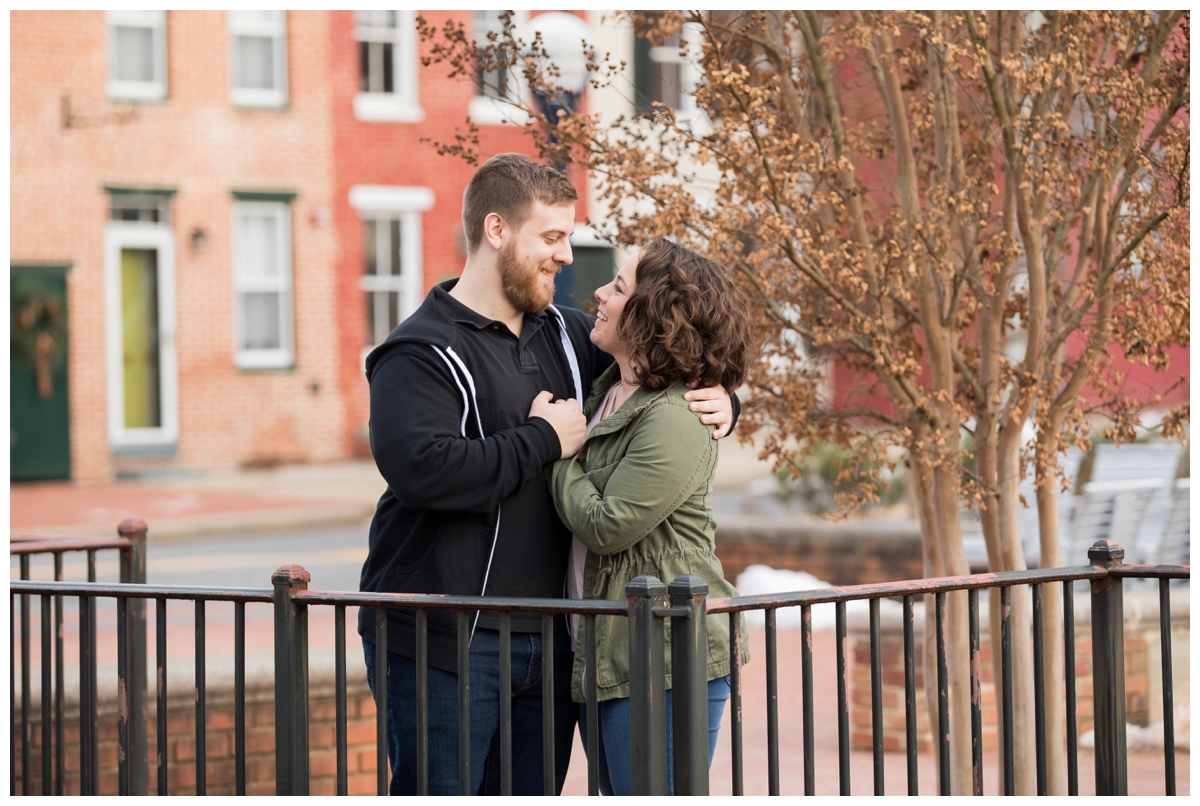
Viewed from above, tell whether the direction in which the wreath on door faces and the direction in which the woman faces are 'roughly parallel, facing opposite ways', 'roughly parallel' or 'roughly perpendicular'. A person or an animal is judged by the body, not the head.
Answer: roughly perpendicular

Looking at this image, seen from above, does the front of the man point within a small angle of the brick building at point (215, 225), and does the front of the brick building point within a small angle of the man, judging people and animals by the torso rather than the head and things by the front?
no

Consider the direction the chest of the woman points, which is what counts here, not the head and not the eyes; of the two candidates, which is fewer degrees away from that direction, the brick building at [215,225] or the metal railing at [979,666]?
the brick building

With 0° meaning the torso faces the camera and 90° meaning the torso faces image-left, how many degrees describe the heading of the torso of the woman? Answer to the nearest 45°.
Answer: approximately 90°

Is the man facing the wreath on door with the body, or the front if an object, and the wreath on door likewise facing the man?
no

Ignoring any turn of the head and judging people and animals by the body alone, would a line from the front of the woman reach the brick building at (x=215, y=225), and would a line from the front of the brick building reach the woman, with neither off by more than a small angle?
no

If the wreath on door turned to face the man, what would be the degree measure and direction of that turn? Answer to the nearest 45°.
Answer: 0° — it already faces them

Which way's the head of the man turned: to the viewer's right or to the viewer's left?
to the viewer's right

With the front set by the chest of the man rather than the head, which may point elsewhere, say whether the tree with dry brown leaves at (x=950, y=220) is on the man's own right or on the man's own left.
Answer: on the man's own left

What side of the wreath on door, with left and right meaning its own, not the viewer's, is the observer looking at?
front

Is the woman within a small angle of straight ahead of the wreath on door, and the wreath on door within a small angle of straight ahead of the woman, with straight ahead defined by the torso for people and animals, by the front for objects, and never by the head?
no

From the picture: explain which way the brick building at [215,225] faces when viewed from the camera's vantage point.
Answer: facing the viewer

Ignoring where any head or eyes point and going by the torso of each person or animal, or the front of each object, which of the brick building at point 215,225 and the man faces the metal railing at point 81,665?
the brick building

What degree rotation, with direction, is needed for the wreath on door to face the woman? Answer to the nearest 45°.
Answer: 0° — it already faces them

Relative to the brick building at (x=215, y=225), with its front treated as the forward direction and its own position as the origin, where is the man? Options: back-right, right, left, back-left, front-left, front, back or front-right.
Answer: front

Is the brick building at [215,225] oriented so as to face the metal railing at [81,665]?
yes

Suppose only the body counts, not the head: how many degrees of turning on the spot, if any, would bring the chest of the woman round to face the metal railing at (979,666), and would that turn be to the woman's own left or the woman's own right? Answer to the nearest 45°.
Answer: approximately 180°

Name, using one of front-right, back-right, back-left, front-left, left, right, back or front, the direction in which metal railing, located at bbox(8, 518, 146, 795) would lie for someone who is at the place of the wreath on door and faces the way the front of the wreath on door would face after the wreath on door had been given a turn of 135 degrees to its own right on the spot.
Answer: back-left

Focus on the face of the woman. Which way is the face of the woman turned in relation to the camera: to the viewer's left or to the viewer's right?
to the viewer's left
